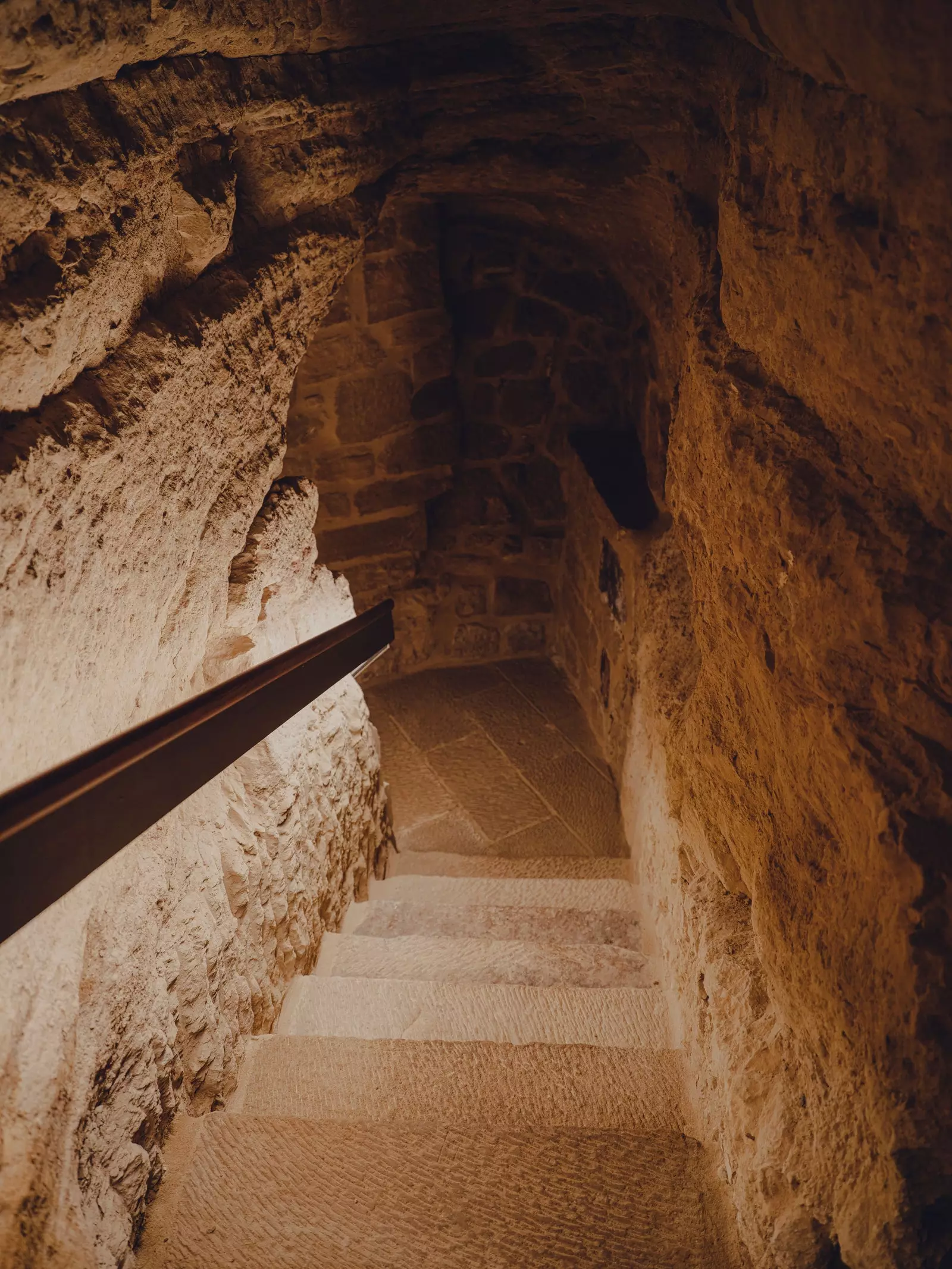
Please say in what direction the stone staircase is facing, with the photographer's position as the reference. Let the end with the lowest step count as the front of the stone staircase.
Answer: facing away from the viewer
